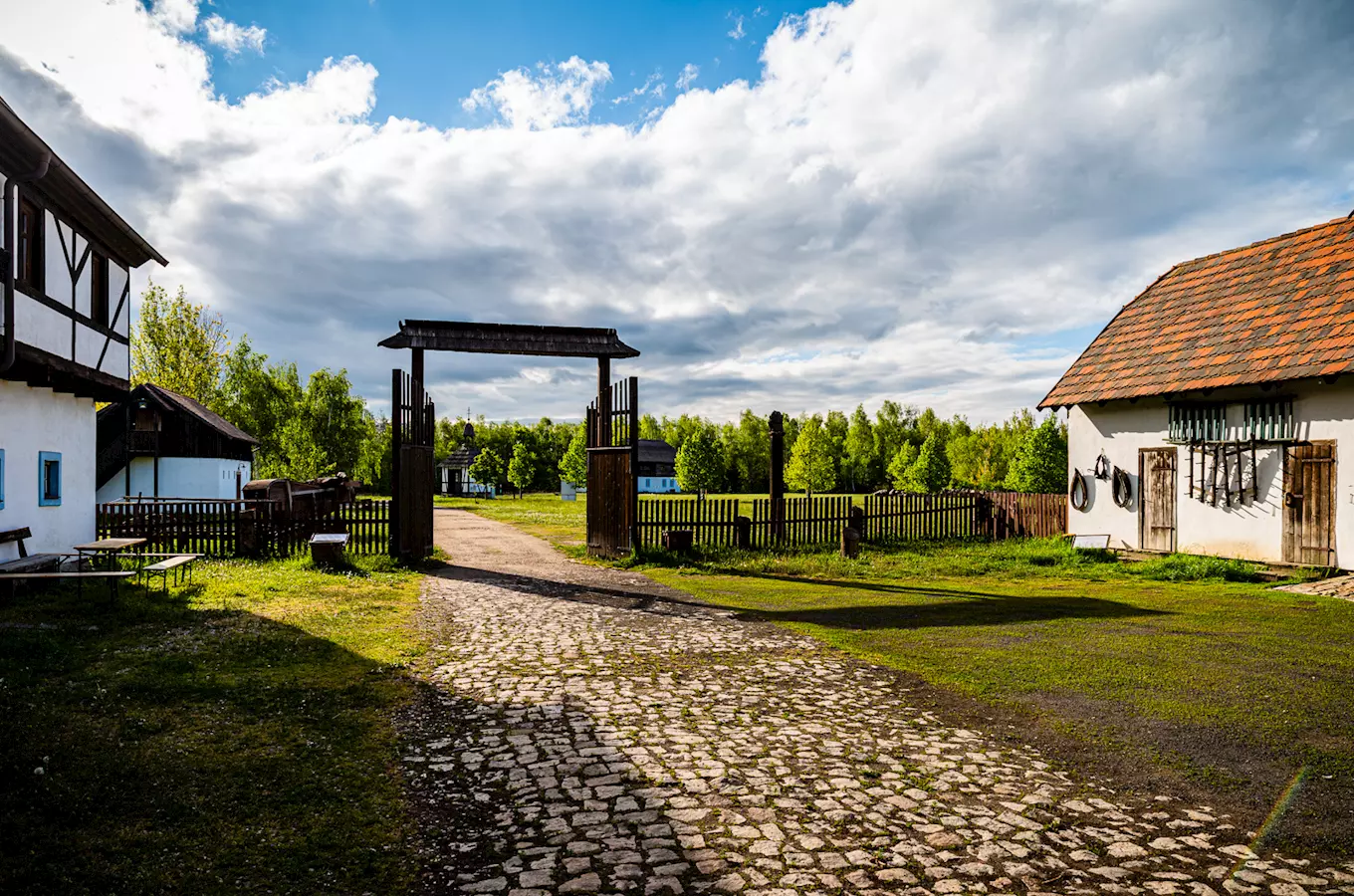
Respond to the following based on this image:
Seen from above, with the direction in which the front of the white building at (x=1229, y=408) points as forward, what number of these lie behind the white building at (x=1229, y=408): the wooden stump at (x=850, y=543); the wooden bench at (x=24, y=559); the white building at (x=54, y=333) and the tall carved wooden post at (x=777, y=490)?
0

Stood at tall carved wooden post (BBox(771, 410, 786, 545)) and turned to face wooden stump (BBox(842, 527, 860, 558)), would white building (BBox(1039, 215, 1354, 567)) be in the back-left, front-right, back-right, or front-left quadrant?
front-left

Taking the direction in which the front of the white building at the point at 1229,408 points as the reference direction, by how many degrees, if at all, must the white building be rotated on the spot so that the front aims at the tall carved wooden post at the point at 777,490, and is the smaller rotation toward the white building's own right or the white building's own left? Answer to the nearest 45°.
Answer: approximately 45° to the white building's own right

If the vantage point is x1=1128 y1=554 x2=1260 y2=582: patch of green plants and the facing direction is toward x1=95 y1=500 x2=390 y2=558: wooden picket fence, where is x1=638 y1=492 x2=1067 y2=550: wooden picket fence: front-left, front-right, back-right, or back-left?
front-right

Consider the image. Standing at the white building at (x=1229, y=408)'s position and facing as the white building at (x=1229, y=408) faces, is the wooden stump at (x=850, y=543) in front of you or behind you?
in front

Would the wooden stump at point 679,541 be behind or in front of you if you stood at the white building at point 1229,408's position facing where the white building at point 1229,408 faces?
in front

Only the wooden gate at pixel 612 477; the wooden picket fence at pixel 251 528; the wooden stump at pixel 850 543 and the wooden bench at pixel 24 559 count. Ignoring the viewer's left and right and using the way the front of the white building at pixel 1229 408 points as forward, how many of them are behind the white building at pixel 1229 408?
0

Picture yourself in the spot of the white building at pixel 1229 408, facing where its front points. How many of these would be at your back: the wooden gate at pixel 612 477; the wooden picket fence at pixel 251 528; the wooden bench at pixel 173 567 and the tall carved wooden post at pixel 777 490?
0

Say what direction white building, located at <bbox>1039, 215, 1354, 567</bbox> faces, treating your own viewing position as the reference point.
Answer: facing the viewer and to the left of the viewer

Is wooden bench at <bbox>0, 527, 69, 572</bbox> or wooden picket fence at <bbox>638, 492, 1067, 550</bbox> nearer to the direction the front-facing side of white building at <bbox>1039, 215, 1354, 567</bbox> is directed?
the wooden bench

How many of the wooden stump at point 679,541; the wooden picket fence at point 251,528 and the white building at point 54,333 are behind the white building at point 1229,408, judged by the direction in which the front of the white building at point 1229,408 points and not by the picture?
0

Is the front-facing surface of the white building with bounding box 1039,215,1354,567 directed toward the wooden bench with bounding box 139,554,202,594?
yes

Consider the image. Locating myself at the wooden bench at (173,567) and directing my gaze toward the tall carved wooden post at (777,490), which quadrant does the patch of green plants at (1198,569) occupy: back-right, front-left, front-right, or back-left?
front-right

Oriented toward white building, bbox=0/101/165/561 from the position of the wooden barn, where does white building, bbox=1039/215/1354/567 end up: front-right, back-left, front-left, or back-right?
front-left
